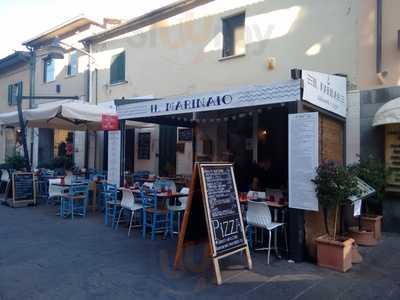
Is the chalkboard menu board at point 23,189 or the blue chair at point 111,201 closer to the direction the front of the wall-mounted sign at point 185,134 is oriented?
the blue chair

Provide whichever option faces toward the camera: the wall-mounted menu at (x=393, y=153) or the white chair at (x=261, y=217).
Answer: the wall-mounted menu

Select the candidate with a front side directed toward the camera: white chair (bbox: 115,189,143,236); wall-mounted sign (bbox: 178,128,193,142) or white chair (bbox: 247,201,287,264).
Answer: the wall-mounted sign

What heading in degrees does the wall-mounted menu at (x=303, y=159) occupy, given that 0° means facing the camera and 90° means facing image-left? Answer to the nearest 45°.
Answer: approximately 45°

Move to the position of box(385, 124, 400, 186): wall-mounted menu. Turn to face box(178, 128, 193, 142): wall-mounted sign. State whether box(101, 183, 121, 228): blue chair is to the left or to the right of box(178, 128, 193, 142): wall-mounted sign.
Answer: left

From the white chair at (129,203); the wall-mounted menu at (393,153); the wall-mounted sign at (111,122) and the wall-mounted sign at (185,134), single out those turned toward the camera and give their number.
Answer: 3

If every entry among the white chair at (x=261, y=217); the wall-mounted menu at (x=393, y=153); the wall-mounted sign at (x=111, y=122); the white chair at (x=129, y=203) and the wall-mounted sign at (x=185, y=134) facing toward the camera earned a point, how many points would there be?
3

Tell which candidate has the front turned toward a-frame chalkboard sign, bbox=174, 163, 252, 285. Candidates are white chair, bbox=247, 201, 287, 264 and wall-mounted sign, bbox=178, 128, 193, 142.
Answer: the wall-mounted sign

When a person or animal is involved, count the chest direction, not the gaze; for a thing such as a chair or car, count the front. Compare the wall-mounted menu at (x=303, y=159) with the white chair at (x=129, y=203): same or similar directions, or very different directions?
very different directions

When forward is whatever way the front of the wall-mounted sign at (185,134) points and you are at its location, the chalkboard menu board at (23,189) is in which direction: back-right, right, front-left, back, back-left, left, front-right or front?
right

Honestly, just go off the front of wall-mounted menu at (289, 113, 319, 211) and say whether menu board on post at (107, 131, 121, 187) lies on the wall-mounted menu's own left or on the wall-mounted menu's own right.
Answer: on the wall-mounted menu's own right

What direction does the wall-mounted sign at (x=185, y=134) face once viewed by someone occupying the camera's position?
facing the viewer

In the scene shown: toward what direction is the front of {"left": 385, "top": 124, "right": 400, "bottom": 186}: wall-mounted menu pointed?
toward the camera
